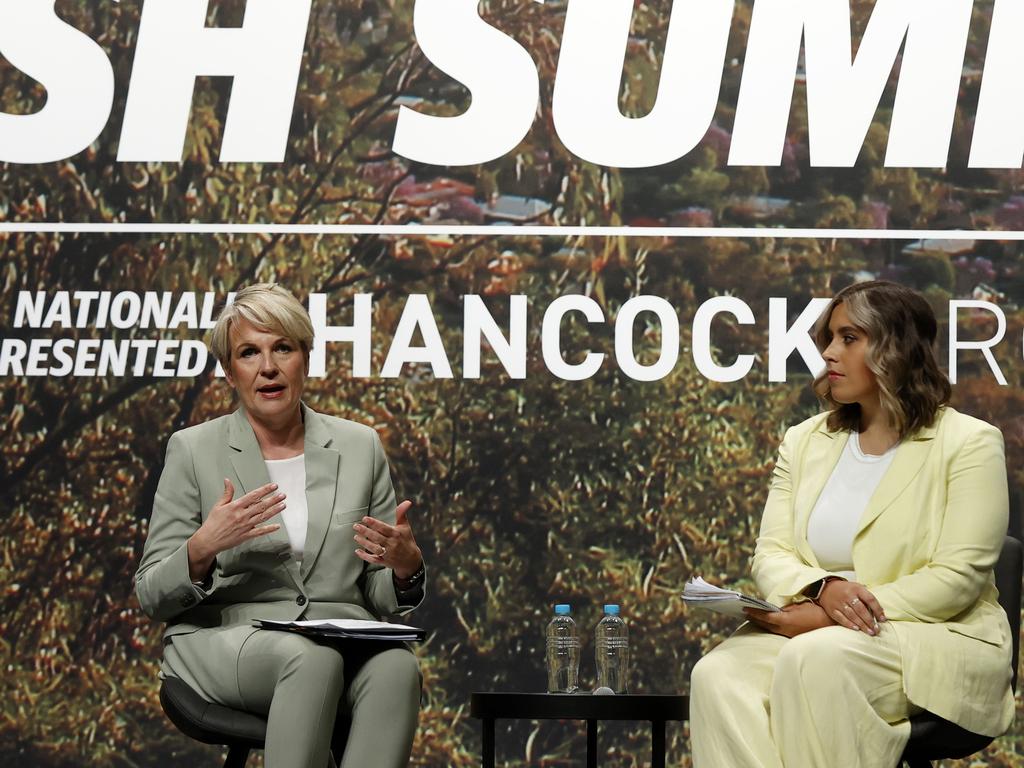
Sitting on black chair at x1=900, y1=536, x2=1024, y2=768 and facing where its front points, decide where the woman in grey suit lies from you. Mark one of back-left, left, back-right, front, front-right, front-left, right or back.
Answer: front-right

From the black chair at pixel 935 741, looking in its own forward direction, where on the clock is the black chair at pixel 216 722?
the black chair at pixel 216 722 is roughly at 1 o'clock from the black chair at pixel 935 741.

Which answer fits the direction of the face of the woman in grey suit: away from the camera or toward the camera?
toward the camera

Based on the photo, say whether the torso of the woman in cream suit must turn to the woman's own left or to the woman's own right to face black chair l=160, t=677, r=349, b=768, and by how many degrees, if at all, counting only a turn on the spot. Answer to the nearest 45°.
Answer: approximately 45° to the woman's own right

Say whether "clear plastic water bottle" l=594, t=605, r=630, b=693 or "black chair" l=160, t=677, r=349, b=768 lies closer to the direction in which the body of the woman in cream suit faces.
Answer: the black chair

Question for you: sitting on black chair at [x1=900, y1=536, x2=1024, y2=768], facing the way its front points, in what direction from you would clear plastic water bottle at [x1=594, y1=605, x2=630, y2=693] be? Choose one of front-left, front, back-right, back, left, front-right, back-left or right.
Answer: right

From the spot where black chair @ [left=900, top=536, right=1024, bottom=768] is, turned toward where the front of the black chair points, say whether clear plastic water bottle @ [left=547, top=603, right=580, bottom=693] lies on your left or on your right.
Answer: on your right

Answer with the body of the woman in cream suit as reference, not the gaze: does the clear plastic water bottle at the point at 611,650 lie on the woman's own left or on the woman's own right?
on the woman's own right

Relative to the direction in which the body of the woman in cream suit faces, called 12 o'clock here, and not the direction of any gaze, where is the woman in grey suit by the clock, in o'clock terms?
The woman in grey suit is roughly at 1 o'clock from the woman in cream suit.

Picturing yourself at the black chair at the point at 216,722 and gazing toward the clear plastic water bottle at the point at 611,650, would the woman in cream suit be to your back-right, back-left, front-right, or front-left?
front-right

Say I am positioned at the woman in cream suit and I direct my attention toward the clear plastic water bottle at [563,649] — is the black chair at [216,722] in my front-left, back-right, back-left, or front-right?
front-left

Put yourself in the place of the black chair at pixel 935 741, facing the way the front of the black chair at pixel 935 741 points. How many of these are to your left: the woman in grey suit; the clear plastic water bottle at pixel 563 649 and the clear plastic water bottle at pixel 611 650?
0

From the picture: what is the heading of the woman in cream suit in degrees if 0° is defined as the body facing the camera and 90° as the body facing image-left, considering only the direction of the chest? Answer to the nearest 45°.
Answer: approximately 45°

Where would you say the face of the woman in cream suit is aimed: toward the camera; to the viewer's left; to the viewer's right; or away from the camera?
to the viewer's left

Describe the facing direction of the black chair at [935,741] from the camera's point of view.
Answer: facing the viewer and to the left of the viewer
